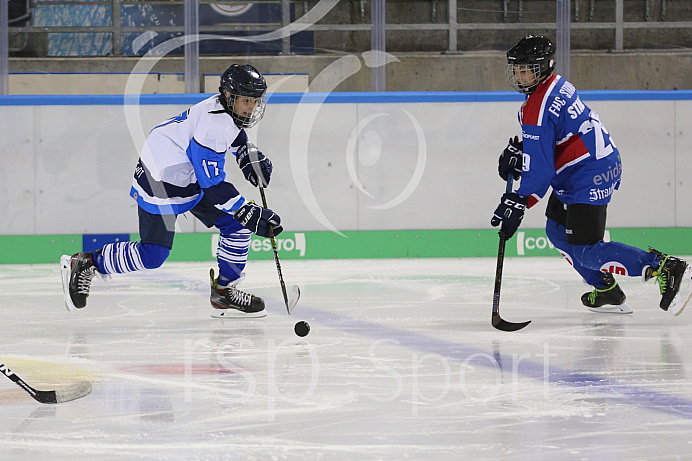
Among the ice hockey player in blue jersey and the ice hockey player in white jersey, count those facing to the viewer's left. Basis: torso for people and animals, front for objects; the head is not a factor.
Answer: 1

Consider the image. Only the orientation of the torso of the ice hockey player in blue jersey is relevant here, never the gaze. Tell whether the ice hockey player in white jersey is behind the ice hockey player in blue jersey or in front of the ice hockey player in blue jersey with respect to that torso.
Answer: in front

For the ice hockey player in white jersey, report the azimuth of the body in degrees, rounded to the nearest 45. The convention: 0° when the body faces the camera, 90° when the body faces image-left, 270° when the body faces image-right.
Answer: approximately 270°

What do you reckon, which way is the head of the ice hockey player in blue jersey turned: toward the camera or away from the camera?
toward the camera

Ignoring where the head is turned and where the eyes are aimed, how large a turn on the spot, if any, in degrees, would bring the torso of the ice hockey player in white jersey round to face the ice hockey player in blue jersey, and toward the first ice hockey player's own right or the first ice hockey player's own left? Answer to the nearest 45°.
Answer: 0° — they already face them

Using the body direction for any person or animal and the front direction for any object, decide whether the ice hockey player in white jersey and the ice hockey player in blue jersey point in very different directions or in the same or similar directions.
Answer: very different directions

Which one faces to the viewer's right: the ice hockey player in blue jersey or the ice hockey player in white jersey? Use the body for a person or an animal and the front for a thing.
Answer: the ice hockey player in white jersey

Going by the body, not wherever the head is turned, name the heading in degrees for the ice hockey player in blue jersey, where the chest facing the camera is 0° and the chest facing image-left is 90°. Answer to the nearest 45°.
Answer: approximately 90°

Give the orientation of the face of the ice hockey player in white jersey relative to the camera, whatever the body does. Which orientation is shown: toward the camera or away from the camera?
toward the camera
